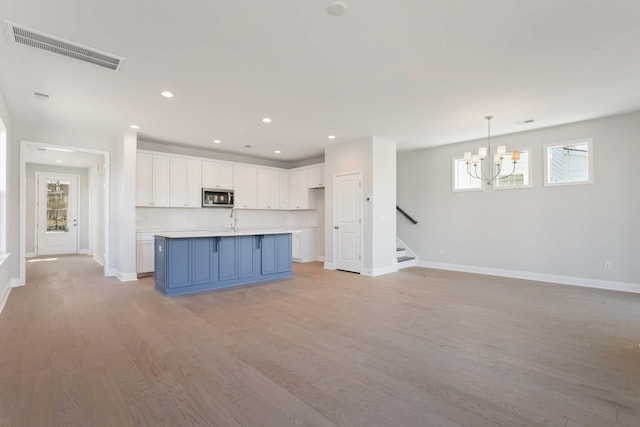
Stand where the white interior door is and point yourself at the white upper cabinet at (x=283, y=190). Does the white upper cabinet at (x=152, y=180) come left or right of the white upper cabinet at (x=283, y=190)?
left

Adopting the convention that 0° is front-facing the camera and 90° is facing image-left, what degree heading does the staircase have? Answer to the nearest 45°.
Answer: approximately 315°

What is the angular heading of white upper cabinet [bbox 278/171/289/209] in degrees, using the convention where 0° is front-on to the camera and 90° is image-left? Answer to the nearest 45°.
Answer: approximately 0°

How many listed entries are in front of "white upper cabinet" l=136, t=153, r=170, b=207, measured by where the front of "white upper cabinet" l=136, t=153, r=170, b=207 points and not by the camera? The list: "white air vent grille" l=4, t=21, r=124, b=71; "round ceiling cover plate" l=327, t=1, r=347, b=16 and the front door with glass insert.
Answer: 2

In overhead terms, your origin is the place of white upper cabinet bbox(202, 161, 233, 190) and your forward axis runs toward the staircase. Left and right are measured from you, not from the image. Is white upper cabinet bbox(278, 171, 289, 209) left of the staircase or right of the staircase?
left

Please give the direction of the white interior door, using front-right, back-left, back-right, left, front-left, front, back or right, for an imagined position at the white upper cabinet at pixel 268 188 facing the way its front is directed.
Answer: front-left
